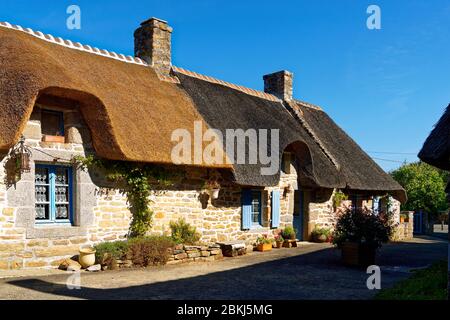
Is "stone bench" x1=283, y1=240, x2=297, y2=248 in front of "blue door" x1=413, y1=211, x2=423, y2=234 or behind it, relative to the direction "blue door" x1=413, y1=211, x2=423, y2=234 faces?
in front

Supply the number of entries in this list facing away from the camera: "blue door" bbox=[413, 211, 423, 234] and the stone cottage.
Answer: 0

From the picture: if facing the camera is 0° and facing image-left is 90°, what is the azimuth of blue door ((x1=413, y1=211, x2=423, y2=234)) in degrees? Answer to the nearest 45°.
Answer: approximately 0°

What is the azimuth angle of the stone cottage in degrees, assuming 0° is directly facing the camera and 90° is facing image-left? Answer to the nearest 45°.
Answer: approximately 315°

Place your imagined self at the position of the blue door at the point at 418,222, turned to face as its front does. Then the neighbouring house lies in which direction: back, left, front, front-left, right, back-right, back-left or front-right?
front

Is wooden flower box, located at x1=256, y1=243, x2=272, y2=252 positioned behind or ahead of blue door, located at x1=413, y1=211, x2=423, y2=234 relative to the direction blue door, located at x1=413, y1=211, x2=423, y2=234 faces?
ahead

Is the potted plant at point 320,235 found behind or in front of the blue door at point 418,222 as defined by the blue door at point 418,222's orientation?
in front
